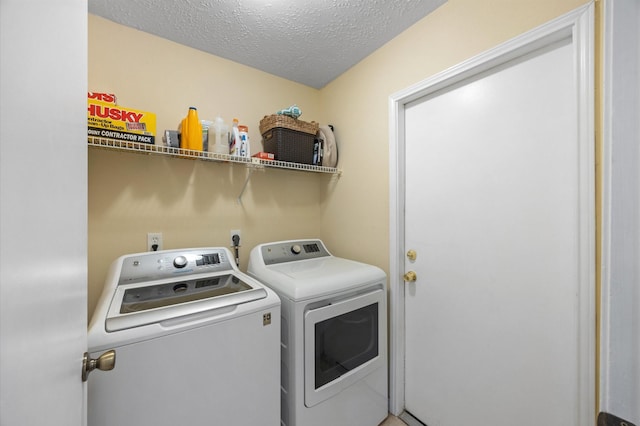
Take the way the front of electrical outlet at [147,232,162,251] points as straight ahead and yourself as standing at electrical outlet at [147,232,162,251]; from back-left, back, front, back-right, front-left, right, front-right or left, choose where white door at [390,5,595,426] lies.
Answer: front-left

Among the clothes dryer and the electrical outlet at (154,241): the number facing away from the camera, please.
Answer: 0

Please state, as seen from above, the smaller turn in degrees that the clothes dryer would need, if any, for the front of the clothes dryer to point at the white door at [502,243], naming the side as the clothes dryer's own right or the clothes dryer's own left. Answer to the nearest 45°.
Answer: approximately 45° to the clothes dryer's own left

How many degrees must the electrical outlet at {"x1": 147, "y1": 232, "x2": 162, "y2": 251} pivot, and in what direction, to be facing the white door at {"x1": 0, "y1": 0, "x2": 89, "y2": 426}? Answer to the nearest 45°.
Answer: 0° — it already faces it

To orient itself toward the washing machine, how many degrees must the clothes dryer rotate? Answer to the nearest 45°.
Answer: approximately 90° to its right

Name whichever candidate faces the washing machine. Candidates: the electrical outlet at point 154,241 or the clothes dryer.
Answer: the electrical outlet

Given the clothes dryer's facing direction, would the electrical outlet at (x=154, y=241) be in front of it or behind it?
behind

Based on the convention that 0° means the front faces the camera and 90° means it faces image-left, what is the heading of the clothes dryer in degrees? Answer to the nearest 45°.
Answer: approximately 315°

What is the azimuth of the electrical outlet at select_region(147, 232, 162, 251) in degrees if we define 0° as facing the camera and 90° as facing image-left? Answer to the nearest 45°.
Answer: approximately 0°
